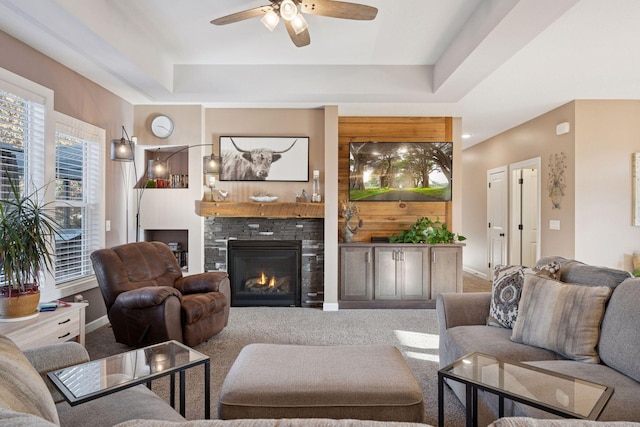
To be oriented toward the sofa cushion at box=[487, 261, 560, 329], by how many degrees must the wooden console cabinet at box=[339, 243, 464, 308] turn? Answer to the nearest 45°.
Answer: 0° — it already faces it

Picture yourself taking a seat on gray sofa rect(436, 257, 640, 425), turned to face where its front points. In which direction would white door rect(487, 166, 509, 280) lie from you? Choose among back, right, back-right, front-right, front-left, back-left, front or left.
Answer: back-right

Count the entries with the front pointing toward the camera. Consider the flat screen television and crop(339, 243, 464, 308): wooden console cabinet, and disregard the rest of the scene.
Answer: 2

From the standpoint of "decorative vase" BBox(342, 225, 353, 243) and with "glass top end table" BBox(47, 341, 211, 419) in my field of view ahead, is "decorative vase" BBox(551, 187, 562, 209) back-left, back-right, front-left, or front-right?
back-left

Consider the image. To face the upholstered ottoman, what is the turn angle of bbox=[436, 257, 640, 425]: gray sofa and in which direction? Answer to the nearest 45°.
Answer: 0° — it already faces it

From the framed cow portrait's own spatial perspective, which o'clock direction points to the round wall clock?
The round wall clock is roughly at 3 o'clock from the framed cow portrait.

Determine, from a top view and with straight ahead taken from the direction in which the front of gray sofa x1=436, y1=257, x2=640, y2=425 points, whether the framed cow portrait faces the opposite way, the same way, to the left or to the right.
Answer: to the left

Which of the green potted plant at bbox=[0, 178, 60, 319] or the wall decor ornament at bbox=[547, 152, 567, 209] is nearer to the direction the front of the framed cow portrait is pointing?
the green potted plant

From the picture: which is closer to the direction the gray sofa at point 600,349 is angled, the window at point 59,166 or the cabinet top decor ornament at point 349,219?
the window

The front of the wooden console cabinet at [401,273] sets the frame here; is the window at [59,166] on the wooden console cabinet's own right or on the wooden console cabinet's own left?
on the wooden console cabinet's own right

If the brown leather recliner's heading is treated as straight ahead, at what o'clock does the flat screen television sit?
The flat screen television is roughly at 10 o'clock from the brown leather recliner.

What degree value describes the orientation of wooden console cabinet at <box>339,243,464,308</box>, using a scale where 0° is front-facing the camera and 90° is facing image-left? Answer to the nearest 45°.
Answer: approximately 0°
